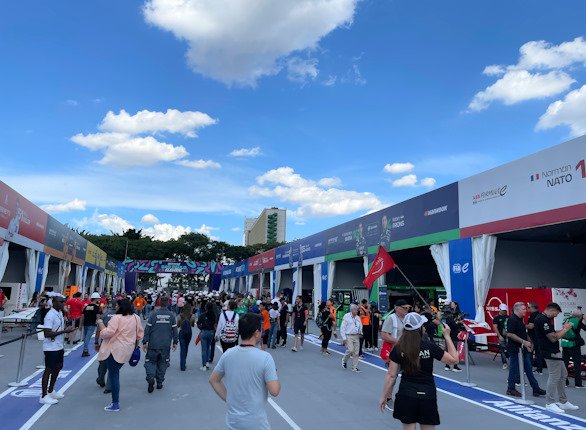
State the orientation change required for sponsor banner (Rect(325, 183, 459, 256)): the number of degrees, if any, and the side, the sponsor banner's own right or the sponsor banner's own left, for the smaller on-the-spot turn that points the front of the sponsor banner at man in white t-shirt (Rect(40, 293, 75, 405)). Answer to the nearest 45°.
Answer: approximately 45° to the sponsor banner's own left

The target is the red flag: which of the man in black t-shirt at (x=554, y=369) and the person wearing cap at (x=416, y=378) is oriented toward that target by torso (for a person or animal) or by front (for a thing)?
the person wearing cap

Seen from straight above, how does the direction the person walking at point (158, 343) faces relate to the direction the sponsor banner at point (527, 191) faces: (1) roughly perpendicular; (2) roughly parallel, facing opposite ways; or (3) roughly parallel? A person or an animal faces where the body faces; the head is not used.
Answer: roughly perpendicular

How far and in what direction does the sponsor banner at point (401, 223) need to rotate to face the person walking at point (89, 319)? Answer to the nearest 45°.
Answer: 0° — it already faces them

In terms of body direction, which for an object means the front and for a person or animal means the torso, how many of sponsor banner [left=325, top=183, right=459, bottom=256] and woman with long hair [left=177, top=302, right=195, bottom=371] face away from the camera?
1

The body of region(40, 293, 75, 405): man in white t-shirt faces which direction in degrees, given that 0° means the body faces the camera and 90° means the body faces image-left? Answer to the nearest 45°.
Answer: approximately 270°

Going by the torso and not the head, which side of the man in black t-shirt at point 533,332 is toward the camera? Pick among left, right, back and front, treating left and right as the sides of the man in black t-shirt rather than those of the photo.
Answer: left

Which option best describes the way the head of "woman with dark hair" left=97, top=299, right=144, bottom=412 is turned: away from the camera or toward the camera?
away from the camera

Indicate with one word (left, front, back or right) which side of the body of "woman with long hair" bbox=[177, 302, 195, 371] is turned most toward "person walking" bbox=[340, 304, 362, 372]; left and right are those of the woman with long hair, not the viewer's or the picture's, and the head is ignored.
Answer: right
